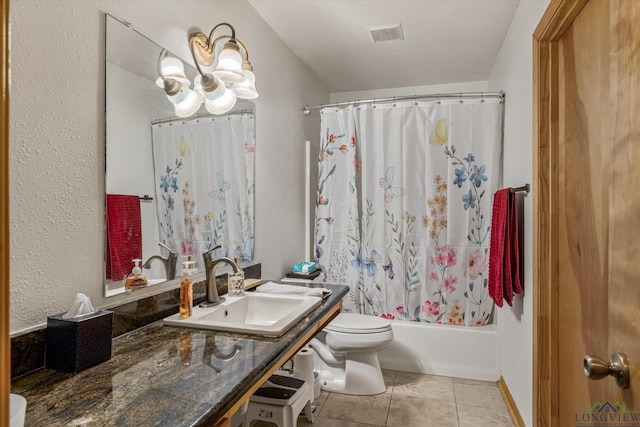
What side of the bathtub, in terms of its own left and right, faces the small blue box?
right

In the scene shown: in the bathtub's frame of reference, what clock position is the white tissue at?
The white tissue is roughly at 1 o'clock from the bathtub.

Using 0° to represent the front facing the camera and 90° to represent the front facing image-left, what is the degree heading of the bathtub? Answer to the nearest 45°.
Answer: approximately 0°

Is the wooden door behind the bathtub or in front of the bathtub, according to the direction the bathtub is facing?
in front

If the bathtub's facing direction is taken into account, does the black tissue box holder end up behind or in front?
in front
